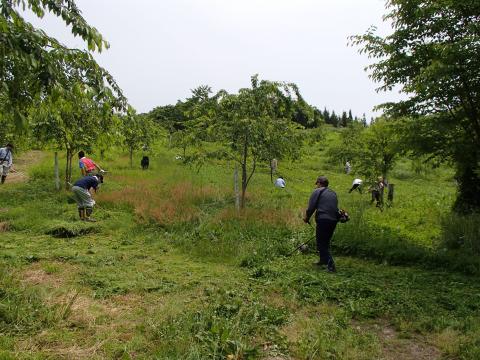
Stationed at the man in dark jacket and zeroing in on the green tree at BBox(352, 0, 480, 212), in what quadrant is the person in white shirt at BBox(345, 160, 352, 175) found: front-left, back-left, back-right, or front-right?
front-left

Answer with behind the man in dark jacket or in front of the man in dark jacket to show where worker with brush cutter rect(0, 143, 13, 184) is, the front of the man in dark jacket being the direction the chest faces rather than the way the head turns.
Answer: in front

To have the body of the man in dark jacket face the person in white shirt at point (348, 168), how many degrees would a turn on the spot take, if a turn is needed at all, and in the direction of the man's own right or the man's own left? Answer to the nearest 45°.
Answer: approximately 45° to the man's own right

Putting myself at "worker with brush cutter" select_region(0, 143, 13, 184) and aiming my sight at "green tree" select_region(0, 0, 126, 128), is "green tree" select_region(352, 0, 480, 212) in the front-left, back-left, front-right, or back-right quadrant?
front-left

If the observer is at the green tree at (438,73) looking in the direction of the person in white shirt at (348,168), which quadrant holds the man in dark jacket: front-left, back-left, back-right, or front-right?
back-left

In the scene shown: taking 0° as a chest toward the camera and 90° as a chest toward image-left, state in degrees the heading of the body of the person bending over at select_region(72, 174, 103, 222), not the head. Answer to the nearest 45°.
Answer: approximately 270°

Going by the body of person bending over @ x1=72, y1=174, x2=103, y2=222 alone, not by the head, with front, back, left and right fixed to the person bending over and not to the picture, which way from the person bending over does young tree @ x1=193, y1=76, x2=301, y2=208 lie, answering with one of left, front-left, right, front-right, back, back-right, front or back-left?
front

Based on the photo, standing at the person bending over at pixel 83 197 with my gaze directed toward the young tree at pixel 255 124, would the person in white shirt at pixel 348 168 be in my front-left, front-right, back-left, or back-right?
front-left

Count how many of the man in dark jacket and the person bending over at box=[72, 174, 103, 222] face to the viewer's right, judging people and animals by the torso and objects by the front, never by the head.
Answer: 1

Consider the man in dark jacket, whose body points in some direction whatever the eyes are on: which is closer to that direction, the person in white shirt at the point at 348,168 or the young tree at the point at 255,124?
the young tree

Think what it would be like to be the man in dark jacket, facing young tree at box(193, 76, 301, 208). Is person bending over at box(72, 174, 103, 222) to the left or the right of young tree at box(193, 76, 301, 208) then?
left

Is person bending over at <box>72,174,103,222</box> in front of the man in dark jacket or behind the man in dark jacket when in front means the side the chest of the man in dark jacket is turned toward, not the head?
in front

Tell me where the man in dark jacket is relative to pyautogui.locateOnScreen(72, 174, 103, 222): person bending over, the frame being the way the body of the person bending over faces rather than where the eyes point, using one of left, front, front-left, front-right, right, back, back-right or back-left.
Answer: front-right

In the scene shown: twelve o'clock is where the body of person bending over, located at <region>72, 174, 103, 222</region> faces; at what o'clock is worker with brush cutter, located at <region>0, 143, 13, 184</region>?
The worker with brush cutter is roughly at 8 o'clock from the person bending over.

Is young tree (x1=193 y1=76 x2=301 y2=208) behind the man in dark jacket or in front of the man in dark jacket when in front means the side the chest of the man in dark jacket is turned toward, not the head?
in front
